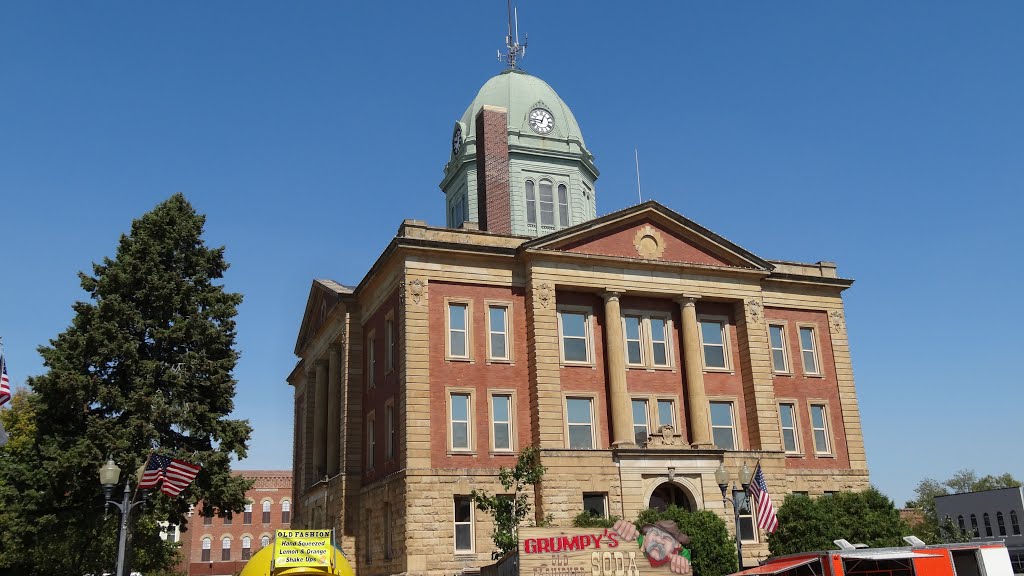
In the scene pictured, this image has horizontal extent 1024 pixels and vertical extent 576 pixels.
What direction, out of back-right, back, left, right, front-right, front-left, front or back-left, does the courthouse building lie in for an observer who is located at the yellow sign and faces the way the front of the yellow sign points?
back-left

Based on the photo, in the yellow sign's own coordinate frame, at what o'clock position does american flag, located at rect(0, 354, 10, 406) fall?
The american flag is roughly at 3 o'clock from the yellow sign.

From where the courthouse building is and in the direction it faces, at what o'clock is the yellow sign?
The yellow sign is roughly at 2 o'clock from the courthouse building.

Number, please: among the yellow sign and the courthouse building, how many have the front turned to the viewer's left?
0

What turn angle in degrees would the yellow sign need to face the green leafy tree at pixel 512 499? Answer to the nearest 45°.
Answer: approximately 135° to its left

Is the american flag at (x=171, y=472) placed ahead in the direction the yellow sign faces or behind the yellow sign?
behind

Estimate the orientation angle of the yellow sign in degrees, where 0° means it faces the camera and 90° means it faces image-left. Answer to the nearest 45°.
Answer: approximately 0°

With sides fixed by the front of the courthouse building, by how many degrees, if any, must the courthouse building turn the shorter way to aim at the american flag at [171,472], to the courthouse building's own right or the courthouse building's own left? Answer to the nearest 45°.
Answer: approximately 90° to the courthouse building's own right

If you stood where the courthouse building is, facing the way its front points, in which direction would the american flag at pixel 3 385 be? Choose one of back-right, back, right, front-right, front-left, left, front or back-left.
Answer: right

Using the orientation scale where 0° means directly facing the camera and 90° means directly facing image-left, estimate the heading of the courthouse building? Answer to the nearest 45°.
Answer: approximately 315°

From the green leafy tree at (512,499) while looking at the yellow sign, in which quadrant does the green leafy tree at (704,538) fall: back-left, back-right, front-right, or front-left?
back-left
